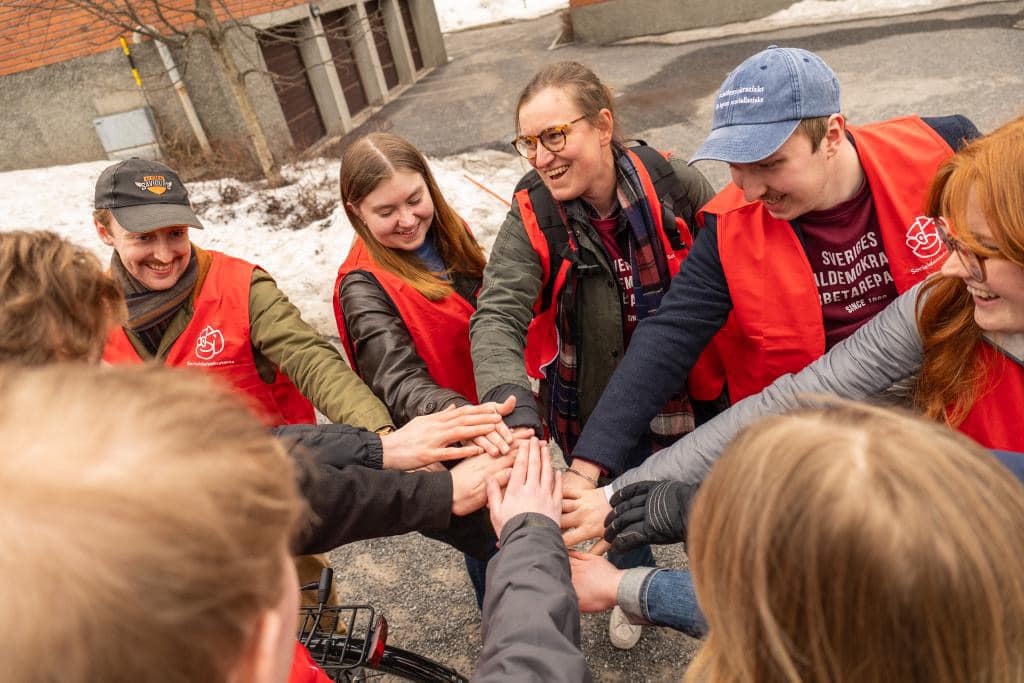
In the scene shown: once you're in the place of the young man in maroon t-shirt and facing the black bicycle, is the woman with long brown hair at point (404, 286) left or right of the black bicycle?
right

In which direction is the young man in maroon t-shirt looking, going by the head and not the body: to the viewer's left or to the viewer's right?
to the viewer's left

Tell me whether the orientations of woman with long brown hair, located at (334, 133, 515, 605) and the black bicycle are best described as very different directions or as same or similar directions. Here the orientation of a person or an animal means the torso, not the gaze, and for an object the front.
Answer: very different directions
